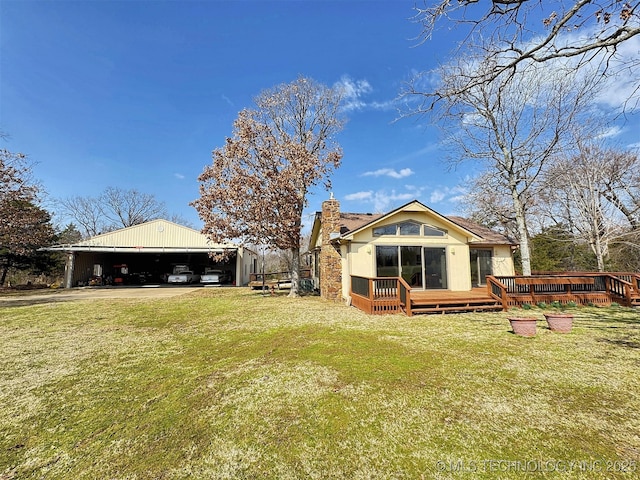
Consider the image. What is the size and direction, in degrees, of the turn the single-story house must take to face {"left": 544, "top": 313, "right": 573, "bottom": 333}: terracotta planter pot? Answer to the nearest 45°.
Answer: approximately 45° to its left

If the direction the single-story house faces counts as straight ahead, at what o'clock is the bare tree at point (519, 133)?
The bare tree is roughly at 8 o'clock from the single-story house.

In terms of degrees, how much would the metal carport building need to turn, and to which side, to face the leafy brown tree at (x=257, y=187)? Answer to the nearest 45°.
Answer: approximately 45° to its left

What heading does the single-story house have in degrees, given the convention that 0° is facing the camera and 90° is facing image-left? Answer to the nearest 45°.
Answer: approximately 0°

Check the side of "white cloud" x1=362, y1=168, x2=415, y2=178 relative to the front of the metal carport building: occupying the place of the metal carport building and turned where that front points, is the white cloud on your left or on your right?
on your left

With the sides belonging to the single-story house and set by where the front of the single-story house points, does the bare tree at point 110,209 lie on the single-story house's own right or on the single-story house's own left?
on the single-story house's own right

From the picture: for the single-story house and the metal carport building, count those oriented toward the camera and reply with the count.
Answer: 2

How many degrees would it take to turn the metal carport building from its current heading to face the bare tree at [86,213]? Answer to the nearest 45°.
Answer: approximately 180°

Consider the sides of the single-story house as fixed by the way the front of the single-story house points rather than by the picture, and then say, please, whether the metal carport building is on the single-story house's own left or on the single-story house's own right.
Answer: on the single-story house's own right

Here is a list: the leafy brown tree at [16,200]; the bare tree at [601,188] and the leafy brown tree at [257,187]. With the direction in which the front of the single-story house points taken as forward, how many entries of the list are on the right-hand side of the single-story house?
2
